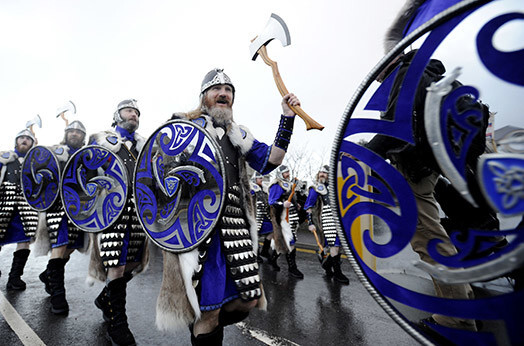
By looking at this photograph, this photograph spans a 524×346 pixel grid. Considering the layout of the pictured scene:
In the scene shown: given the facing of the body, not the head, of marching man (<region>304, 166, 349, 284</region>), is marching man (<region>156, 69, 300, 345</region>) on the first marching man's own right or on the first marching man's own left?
on the first marching man's own right

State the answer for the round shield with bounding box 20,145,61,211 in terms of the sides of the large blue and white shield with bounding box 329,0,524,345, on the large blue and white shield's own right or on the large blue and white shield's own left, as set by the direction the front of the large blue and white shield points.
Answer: on the large blue and white shield's own right
